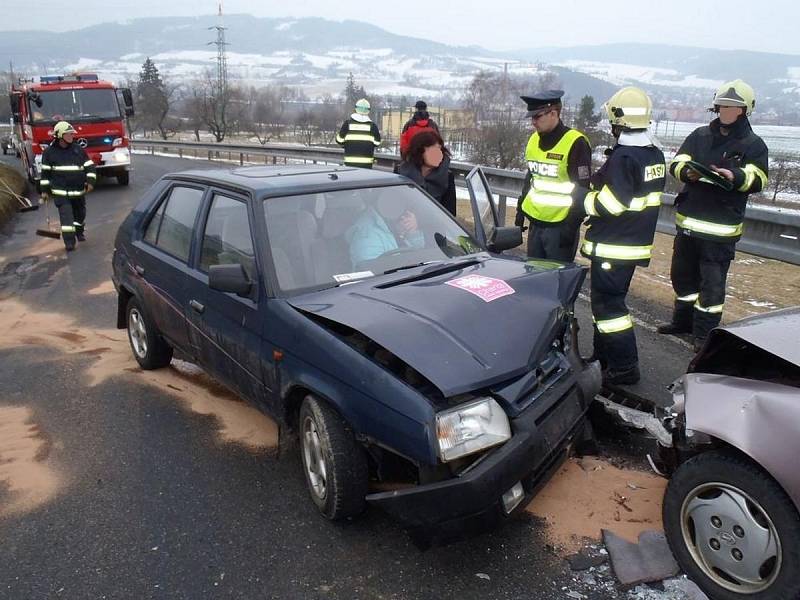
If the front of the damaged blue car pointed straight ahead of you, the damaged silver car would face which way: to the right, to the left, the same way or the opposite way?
the opposite way

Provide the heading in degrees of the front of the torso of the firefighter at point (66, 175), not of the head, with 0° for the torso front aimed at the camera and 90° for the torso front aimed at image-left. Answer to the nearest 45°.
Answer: approximately 0°

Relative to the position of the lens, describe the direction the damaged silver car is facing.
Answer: facing to the left of the viewer

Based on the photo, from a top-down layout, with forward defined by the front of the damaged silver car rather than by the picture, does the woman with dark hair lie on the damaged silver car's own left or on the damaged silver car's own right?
on the damaged silver car's own right

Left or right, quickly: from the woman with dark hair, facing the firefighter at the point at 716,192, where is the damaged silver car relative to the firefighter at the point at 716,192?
right

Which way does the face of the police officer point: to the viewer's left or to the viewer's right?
to the viewer's left

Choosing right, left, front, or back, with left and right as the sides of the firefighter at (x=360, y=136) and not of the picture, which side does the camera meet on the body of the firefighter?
back

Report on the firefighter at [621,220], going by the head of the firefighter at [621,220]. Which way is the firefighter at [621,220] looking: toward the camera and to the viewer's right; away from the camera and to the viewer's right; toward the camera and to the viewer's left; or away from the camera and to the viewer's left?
away from the camera and to the viewer's left

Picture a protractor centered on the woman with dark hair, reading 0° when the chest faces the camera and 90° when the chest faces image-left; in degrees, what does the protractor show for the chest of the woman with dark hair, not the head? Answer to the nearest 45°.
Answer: approximately 315°

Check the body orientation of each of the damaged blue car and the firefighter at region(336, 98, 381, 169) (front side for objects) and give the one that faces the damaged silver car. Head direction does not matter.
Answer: the damaged blue car

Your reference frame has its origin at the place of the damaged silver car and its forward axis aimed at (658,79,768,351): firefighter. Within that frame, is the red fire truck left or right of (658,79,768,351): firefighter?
left

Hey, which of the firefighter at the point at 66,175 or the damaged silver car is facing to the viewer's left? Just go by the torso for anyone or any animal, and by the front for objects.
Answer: the damaged silver car
